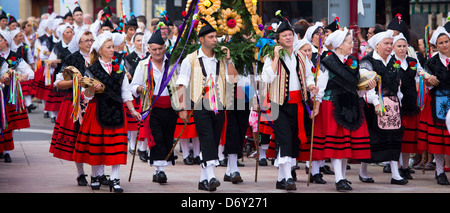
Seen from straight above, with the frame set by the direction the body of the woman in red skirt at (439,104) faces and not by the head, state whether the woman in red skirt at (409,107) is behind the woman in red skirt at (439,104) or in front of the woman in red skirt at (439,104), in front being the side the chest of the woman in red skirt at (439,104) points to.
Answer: behind

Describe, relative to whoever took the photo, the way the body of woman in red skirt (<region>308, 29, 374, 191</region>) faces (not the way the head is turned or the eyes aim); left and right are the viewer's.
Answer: facing the viewer and to the right of the viewer

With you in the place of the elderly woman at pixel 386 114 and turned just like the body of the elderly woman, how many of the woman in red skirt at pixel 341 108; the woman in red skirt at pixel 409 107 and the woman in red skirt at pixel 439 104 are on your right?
1

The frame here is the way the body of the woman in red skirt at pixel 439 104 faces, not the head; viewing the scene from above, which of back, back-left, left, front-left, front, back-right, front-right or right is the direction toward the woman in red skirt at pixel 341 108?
right

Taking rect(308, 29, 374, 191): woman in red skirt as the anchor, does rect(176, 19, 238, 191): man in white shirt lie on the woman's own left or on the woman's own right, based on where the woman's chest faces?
on the woman's own right

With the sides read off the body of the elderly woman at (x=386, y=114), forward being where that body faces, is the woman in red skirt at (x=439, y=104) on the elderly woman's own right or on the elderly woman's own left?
on the elderly woman's own left

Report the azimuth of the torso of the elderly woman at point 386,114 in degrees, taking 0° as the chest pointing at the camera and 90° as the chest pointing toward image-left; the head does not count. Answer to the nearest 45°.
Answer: approximately 315°

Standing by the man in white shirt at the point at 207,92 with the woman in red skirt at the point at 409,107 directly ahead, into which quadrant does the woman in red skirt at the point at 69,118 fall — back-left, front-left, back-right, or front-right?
back-left

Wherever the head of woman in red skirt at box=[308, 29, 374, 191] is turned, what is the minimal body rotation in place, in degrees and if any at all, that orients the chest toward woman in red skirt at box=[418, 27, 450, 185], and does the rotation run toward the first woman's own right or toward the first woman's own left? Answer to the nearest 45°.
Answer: approximately 90° to the first woman's own left

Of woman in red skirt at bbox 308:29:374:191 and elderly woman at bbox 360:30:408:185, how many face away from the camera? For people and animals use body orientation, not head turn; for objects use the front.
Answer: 0

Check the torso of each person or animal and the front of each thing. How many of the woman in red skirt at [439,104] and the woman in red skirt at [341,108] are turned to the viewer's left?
0

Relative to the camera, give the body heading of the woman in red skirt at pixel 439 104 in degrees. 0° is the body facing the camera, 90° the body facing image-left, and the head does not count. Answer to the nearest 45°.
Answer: approximately 315°
